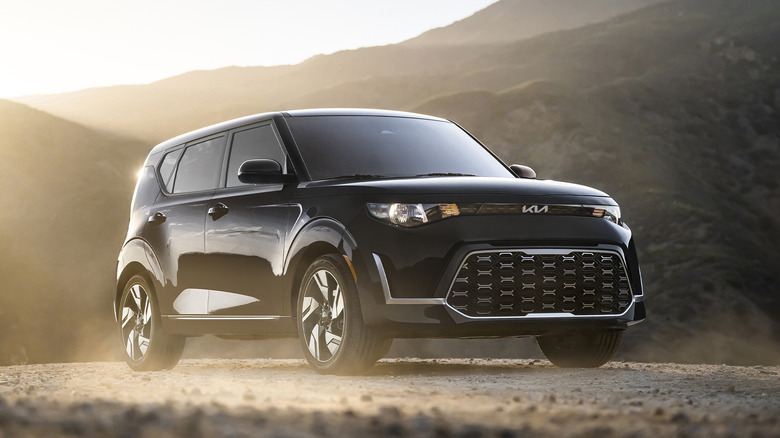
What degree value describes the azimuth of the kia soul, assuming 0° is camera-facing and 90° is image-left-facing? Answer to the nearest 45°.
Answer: approximately 315°
